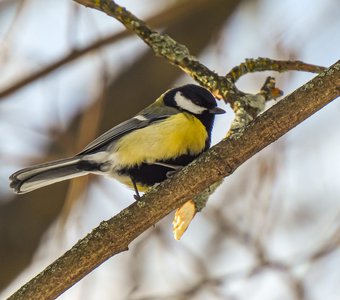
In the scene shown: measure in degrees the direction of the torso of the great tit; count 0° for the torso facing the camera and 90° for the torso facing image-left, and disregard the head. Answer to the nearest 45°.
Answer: approximately 270°
